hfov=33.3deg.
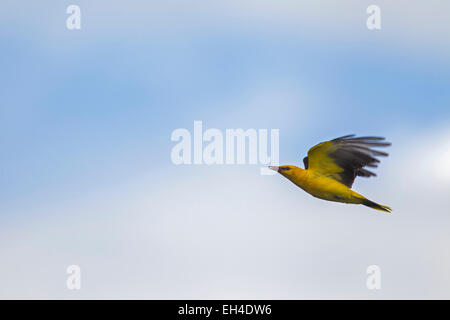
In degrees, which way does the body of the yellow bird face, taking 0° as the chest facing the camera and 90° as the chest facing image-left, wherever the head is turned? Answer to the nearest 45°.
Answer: approximately 90°
